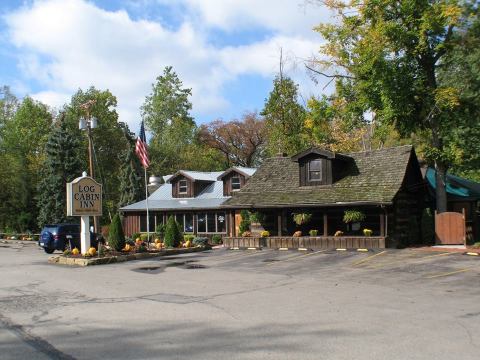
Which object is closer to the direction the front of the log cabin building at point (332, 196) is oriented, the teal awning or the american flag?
the american flag

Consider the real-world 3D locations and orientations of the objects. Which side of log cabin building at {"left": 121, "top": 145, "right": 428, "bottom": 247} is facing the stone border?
front

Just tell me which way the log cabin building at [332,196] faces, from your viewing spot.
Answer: facing the viewer and to the left of the viewer

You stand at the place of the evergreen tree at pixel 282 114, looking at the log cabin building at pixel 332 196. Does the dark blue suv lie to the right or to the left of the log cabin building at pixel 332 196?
right

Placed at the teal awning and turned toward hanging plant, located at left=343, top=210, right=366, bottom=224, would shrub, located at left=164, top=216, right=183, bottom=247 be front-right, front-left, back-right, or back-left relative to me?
front-right

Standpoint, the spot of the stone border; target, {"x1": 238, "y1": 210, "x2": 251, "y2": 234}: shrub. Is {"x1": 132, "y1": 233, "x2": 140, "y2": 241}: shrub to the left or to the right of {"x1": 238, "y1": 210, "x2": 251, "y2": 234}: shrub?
left

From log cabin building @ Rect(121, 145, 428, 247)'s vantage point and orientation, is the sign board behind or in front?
in front

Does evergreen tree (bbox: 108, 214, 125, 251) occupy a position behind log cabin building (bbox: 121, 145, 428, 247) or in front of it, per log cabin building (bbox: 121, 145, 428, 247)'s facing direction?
in front

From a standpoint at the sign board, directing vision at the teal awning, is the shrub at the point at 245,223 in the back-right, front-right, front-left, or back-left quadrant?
front-left

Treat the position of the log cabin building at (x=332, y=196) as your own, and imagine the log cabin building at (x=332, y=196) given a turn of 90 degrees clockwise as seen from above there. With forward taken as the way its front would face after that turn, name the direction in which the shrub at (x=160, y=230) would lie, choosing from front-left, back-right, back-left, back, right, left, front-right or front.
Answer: front

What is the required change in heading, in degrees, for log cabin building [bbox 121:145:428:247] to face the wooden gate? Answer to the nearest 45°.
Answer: approximately 90° to its left

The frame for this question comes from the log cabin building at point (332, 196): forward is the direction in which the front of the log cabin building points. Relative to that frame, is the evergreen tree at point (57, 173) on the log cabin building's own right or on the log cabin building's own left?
on the log cabin building's own right

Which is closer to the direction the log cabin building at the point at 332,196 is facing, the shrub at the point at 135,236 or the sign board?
the sign board

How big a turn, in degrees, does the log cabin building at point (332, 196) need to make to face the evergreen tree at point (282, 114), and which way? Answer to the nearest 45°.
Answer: approximately 135° to its right

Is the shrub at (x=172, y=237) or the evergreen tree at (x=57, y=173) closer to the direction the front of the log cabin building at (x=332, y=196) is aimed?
the shrub

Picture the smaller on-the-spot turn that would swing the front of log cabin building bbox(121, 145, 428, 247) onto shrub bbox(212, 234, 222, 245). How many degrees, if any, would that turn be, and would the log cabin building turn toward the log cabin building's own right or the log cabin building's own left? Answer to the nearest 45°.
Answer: approximately 90° to the log cabin building's own right
